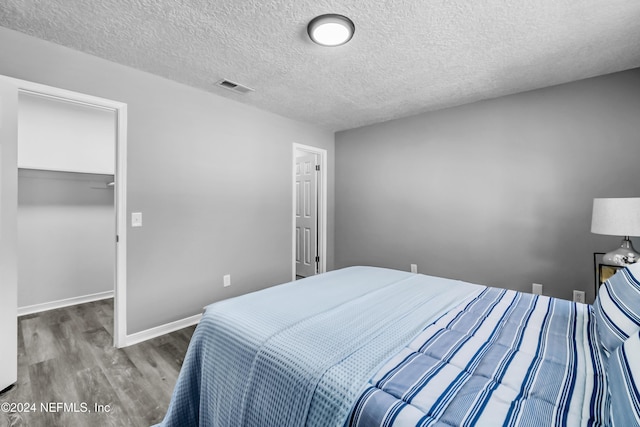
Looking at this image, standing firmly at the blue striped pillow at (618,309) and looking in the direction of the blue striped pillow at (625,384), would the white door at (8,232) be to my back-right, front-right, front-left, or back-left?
front-right

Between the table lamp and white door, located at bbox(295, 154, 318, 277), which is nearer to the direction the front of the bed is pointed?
the white door

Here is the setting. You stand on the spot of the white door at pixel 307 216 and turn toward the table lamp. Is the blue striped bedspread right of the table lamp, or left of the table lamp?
right

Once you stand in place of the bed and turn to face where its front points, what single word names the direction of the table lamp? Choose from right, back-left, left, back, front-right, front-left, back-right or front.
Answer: right

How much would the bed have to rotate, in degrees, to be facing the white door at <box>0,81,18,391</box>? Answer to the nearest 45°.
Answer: approximately 45° to its left

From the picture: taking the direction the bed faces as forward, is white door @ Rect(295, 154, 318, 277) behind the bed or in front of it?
in front

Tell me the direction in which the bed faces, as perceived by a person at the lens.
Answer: facing away from the viewer and to the left of the viewer
